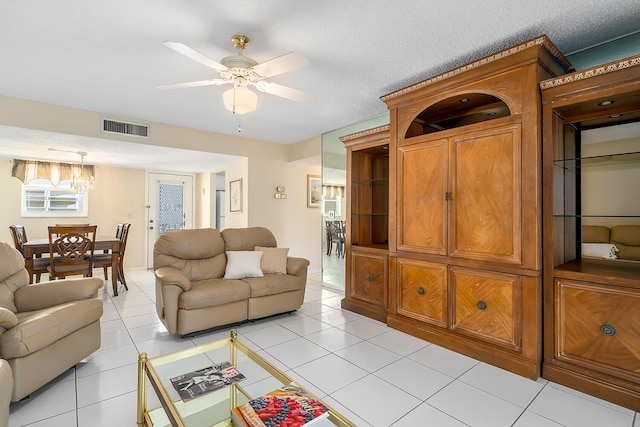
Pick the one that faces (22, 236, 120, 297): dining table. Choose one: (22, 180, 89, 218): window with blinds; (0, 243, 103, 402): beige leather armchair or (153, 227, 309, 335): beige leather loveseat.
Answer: the window with blinds

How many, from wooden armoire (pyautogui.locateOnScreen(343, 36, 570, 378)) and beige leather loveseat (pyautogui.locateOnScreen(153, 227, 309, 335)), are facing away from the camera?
0

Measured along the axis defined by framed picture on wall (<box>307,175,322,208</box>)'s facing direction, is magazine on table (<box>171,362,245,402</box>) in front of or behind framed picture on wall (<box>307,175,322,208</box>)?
in front

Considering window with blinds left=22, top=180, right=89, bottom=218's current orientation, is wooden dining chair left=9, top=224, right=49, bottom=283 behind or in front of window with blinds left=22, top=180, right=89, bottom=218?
in front

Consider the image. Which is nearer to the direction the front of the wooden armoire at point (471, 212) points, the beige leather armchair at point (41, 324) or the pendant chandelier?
the beige leather armchair

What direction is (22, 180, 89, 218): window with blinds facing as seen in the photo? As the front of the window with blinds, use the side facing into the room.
toward the camera

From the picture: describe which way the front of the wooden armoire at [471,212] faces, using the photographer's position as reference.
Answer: facing the viewer and to the left of the viewer

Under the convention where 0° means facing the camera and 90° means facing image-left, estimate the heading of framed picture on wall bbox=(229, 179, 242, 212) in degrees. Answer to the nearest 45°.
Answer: approximately 45°

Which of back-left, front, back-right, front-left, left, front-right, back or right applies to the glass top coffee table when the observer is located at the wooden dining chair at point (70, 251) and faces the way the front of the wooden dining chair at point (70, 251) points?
back

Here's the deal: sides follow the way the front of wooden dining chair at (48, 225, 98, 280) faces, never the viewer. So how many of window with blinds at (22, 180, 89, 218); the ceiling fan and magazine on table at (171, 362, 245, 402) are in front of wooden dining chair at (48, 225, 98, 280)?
1

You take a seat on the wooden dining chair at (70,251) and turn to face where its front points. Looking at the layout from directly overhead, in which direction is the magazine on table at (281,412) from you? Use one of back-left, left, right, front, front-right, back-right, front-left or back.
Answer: back

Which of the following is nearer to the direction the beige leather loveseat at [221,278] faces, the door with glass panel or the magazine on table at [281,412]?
the magazine on table

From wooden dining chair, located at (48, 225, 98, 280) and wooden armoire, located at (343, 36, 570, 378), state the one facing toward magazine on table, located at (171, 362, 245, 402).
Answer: the wooden armoire

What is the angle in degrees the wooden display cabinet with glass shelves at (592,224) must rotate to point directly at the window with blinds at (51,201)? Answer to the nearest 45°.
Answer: approximately 45° to its right

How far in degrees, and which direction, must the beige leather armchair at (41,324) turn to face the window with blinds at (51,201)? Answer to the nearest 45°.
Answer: approximately 135° to its left

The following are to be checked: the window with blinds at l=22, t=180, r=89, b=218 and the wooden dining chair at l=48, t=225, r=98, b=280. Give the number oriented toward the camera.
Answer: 1
